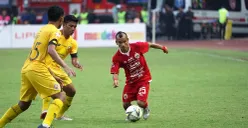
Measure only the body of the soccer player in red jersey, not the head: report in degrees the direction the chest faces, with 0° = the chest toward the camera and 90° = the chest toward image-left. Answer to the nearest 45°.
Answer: approximately 0°

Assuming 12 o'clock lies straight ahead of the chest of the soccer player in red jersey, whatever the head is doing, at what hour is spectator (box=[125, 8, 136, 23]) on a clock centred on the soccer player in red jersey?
The spectator is roughly at 6 o'clock from the soccer player in red jersey.

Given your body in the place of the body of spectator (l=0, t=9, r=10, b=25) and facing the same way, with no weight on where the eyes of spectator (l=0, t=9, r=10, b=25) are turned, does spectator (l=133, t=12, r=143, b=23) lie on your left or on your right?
on your left

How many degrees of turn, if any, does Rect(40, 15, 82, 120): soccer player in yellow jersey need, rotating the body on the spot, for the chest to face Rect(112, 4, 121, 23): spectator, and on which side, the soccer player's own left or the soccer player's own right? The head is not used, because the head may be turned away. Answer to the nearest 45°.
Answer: approximately 135° to the soccer player's own left

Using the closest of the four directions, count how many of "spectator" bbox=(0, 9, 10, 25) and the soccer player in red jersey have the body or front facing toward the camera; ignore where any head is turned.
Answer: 2

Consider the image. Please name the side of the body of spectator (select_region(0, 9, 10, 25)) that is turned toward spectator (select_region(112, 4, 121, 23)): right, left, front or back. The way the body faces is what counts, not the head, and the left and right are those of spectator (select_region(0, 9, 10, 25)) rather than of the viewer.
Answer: left

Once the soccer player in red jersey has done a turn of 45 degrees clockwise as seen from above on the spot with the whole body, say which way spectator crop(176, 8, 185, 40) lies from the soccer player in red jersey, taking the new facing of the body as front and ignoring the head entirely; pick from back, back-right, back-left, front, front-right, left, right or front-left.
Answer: back-right

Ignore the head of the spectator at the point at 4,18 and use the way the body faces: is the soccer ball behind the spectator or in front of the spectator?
in front

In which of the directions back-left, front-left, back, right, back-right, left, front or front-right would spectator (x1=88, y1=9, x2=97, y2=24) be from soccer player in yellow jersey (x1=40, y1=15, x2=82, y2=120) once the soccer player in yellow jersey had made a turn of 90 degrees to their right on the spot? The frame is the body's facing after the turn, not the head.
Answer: back-right

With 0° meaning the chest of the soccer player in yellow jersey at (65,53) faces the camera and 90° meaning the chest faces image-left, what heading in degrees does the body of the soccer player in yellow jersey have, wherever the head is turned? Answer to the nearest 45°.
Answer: approximately 315°

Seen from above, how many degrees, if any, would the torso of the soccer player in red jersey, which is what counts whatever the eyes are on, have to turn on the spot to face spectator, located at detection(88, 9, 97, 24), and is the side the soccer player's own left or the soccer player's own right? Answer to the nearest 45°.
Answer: approximately 180°

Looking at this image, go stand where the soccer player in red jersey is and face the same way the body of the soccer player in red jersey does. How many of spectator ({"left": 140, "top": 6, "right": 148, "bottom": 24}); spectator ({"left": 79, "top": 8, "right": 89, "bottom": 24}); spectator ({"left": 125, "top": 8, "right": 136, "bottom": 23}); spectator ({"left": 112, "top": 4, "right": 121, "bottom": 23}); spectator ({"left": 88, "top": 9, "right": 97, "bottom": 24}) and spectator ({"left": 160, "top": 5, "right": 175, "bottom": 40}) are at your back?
6

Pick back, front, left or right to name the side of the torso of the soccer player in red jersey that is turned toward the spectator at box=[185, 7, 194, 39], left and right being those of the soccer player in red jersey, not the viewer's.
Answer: back

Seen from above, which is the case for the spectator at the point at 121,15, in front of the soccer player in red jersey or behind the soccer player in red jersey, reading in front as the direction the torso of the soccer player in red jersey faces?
behind

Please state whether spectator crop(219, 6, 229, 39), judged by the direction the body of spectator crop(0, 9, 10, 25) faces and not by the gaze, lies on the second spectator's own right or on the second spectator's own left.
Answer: on the second spectator's own left

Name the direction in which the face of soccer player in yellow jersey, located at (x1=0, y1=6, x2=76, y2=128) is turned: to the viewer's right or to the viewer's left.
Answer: to the viewer's right
